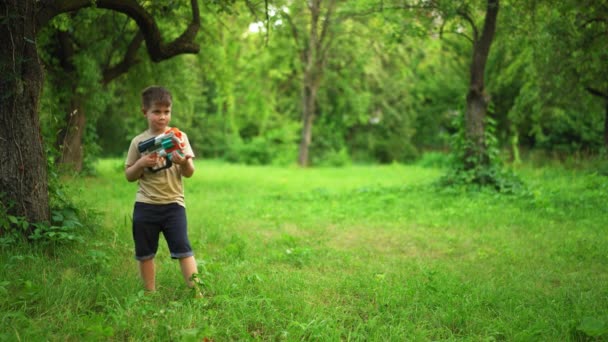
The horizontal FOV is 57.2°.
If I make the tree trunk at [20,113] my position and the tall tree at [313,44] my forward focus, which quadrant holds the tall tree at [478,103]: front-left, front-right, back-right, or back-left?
front-right

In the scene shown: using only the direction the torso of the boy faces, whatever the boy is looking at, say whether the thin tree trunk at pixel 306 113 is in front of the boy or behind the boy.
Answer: behind

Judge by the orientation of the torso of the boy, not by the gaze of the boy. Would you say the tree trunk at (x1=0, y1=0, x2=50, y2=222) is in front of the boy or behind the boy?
behind

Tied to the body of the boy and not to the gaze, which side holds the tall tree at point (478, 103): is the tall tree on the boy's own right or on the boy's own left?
on the boy's own left

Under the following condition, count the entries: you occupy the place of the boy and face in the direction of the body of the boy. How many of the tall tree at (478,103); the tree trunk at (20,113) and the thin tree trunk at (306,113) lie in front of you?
0

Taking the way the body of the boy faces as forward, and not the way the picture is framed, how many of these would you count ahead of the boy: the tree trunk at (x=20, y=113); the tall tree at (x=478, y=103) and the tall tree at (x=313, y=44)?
0

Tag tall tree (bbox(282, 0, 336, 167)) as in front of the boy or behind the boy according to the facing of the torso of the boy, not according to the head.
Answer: behind

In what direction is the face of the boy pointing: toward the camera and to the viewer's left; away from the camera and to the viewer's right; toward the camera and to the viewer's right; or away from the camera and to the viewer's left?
toward the camera and to the viewer's right

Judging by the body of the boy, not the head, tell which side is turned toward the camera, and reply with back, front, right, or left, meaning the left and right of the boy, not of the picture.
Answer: front
